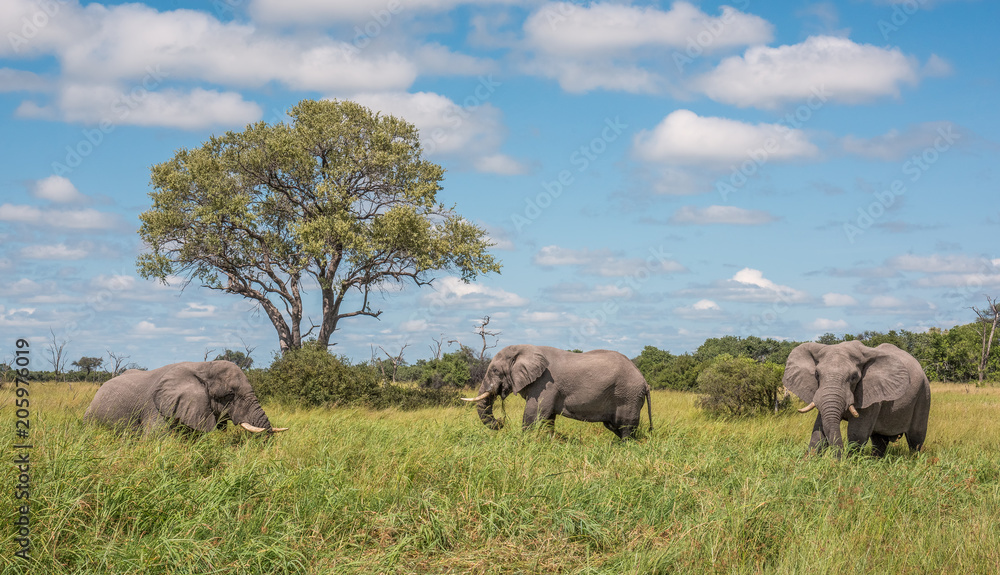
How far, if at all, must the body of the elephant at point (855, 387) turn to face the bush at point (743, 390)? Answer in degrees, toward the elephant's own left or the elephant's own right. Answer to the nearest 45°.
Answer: approximately 135° to the elephant's own right

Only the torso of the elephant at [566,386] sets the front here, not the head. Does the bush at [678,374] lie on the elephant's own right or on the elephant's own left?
on the elephant's own right

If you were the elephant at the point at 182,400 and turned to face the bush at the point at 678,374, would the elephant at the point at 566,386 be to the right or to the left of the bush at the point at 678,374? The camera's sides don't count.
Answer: right

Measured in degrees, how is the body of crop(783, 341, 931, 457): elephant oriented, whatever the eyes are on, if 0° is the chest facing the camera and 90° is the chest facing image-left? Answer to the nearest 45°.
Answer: approximately 45°

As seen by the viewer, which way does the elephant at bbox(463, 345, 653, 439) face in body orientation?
to the viewer's left

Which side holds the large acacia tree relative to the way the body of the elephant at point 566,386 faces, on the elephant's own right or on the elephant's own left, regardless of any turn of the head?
on the elephant's own right

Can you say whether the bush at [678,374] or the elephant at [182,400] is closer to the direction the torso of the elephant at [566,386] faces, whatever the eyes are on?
the elephant

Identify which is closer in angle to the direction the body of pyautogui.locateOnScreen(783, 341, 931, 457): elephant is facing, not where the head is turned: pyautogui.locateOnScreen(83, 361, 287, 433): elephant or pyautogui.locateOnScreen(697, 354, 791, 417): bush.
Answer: the elephant

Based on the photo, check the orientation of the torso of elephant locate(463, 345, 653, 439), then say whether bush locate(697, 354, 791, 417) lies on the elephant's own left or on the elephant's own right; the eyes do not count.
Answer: on the elephant's own right

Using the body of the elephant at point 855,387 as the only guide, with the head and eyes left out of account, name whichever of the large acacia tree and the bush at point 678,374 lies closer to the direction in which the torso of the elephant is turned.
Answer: the large acacia tree
